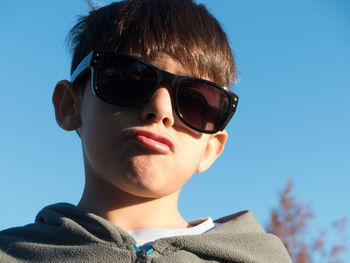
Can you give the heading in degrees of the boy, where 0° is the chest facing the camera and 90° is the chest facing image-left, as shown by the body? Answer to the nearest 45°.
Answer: approximately 0°

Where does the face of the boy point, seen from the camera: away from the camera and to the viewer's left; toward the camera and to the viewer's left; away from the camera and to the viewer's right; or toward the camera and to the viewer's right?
toward the camera and to the viewer's right
